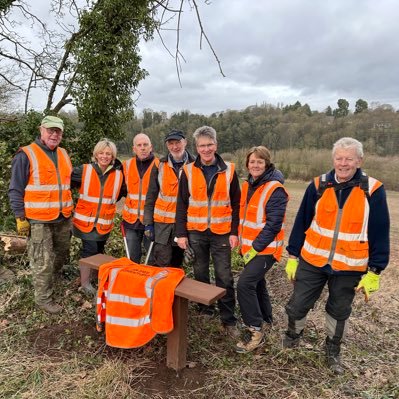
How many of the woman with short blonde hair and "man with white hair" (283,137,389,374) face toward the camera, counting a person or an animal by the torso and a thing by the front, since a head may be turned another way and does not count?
2

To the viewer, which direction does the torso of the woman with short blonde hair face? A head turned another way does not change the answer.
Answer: toward the camera

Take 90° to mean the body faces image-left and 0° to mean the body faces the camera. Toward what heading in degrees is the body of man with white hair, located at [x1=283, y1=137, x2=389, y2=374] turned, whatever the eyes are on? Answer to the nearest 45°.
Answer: approximately 0°

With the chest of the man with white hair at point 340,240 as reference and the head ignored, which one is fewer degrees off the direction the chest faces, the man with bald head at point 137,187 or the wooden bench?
the wooden bench

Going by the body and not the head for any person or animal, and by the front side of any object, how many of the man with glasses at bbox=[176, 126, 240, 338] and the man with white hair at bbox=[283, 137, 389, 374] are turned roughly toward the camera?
2

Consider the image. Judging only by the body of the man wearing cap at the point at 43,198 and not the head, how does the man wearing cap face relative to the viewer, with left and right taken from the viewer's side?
facing the viewer and to the right of the viewer

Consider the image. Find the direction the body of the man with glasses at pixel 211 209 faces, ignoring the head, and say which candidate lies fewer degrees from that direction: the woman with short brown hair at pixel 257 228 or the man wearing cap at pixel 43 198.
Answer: the woman with short brown hair

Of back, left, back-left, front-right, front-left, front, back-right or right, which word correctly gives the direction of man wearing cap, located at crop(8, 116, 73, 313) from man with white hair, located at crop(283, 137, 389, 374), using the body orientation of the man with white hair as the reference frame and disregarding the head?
right

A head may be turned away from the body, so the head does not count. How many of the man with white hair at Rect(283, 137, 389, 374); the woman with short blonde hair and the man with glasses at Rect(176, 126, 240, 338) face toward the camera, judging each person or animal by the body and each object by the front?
3

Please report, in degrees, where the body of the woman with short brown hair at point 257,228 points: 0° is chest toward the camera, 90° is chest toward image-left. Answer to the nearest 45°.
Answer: approximately 45°
